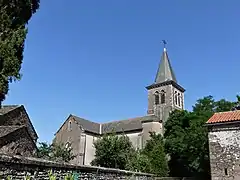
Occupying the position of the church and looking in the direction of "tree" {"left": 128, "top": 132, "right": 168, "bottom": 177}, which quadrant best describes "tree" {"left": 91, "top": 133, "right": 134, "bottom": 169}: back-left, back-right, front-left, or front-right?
front-right
